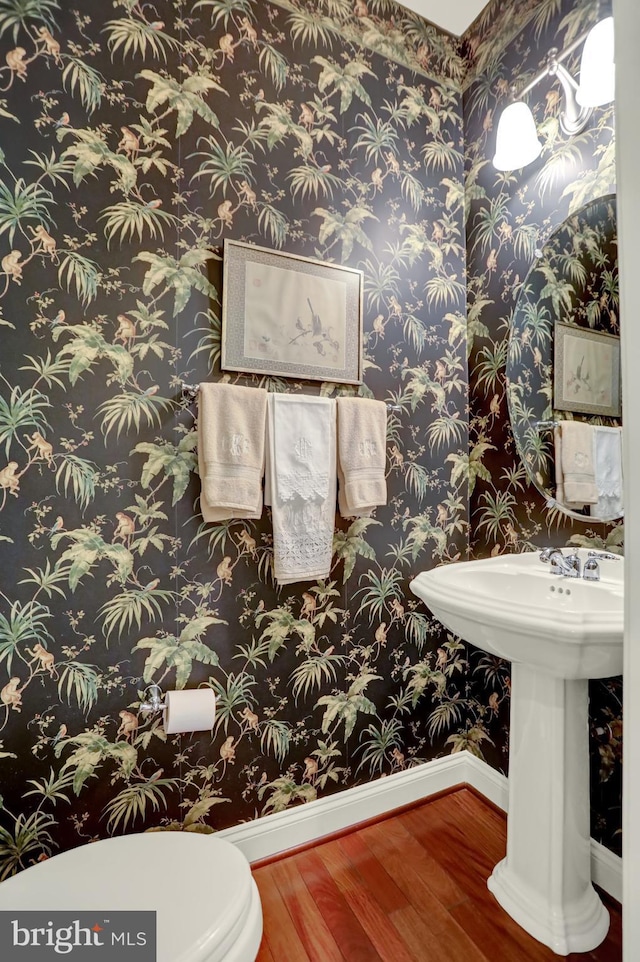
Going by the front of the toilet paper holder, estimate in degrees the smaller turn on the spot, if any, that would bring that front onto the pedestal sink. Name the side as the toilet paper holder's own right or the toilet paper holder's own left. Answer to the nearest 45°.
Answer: approximately 45° to the toilet paper holder's own left

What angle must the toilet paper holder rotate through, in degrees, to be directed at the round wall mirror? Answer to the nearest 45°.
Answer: approximately 90° to its left

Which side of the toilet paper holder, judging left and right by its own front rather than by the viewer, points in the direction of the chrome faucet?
left

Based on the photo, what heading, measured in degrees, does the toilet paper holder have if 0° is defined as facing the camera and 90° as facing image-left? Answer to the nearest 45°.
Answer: approximately 0°
